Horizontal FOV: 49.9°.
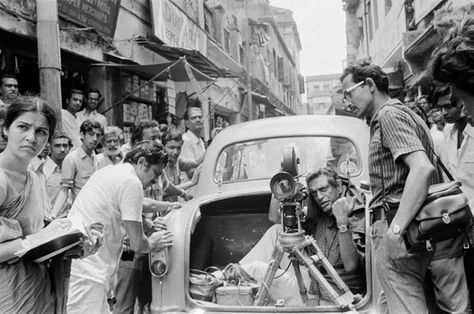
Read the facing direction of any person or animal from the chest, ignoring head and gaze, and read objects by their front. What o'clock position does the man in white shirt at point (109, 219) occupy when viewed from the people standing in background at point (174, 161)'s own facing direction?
The man in white shirt is roughly at 2 o'clock from the people standing in background.

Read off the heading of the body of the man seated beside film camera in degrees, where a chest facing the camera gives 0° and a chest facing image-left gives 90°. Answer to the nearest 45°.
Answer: approximately 45°

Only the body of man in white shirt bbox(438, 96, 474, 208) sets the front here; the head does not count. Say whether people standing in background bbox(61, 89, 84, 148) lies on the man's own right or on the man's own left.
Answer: on the man's own right

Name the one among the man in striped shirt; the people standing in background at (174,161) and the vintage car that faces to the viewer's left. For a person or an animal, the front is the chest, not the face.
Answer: the man in striped shirt

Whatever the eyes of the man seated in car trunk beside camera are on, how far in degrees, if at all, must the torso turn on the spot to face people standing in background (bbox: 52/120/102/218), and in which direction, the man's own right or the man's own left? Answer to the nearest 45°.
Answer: approximately 90° to the man's own right

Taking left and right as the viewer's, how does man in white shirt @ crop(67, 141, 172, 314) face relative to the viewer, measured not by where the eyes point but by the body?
facing to the right of the viewer

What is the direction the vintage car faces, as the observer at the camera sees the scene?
facing away from the viewer

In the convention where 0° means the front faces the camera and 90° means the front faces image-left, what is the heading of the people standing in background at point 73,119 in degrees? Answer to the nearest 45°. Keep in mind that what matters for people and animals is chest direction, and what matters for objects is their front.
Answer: approximately 315°

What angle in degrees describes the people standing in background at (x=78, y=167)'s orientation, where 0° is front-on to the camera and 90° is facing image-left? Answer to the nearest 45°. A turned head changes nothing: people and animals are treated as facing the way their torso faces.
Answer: approximately 315°

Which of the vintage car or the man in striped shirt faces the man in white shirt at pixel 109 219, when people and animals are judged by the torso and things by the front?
the man in striped shirt

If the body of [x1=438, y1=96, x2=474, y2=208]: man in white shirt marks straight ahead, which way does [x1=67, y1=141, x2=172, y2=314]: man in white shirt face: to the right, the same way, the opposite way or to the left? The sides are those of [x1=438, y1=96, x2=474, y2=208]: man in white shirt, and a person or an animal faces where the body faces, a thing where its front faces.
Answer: to the left

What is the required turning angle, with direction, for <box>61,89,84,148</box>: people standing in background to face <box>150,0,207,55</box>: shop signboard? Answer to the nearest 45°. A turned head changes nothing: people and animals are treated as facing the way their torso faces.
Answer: approximately 90° to their left

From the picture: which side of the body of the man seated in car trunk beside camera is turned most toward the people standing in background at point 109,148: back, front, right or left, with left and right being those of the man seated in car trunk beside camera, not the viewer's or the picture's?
right
